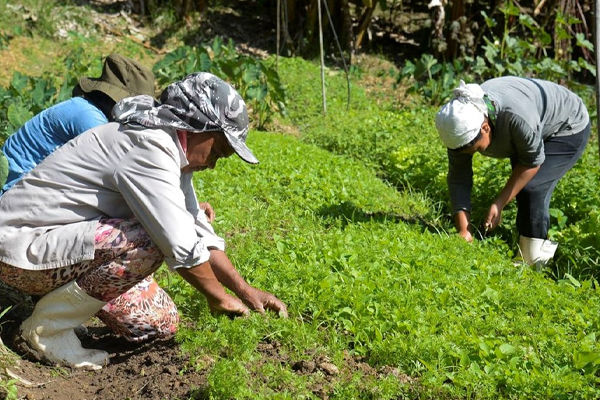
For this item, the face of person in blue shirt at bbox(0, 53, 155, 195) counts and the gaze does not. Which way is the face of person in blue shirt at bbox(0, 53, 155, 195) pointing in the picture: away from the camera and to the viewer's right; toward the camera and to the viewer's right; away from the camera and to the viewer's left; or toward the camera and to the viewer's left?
away from the camera and to the viewer's right

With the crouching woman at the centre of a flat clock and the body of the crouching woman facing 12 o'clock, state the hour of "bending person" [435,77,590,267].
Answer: The bending person is roughly at 11 o'clock from the crouching woman.

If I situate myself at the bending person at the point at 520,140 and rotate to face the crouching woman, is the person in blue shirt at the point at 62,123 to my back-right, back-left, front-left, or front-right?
front-right

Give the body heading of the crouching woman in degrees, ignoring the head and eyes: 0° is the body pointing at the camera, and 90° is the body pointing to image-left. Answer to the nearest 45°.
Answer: approximately 270°

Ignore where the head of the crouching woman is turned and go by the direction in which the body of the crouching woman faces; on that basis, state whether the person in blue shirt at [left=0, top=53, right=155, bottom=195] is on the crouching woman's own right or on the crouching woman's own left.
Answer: on the crouching woman's own left

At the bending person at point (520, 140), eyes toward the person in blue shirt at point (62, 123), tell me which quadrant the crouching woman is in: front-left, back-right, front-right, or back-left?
front-left

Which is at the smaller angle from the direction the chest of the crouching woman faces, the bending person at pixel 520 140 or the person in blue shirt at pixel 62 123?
the bending person

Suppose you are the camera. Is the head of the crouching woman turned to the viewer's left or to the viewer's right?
to the viewer's right
